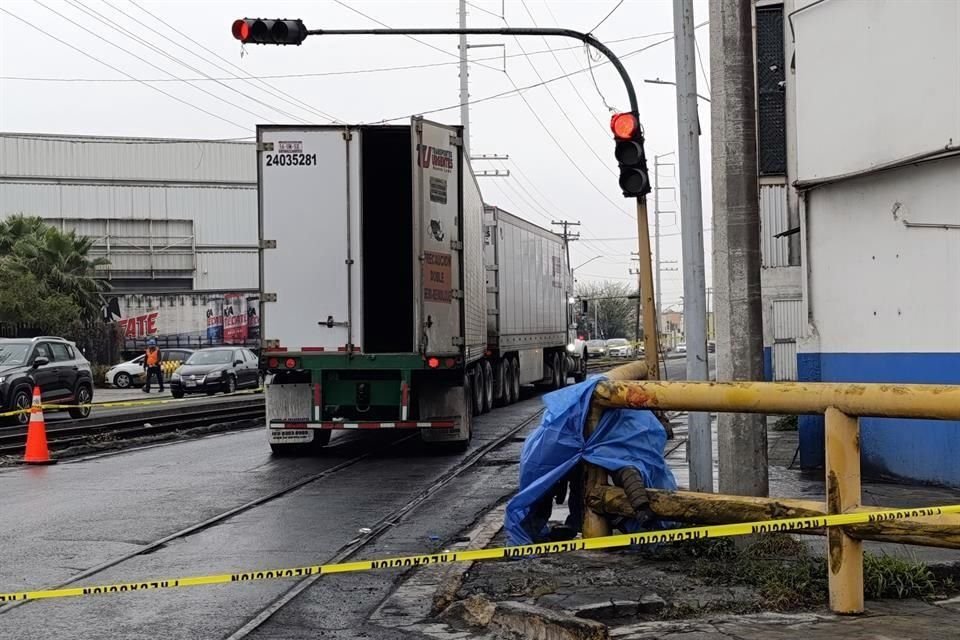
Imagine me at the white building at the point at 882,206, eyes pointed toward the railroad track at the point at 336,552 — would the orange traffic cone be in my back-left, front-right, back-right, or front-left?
front-right

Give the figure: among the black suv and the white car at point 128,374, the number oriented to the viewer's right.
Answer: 0

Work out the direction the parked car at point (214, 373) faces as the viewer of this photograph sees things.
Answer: facing the viewer and to the left of the viewer

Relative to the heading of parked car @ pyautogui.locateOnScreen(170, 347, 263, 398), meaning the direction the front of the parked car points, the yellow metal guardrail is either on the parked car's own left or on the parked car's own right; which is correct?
on the parked car's own left

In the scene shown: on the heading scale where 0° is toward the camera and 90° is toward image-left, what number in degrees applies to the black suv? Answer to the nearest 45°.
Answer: approximately 45°

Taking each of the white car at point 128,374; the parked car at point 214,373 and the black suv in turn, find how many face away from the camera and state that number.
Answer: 0

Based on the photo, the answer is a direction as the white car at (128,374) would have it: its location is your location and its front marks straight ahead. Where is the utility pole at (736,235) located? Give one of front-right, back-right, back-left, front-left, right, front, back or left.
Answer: left

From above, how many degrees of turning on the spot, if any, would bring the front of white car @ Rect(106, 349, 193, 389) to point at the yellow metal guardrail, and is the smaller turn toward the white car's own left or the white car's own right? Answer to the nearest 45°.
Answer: approximately 90° to the white car's own left

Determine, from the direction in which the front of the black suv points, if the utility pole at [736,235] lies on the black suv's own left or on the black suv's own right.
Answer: on the black suv's own left

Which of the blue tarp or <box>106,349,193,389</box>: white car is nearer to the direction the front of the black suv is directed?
the blue tarp

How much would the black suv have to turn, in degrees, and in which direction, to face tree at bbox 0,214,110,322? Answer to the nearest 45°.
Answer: approximately 135° to its right

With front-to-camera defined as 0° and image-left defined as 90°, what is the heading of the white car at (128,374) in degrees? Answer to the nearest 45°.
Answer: approximately 90°

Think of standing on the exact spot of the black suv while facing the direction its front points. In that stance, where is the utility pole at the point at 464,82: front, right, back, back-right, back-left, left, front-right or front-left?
back

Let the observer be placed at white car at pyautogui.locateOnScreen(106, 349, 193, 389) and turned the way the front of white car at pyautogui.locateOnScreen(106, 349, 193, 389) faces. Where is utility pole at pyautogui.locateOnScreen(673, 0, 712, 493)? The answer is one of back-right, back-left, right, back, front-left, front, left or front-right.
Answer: left

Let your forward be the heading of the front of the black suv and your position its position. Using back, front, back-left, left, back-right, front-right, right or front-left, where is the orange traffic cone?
front-left
